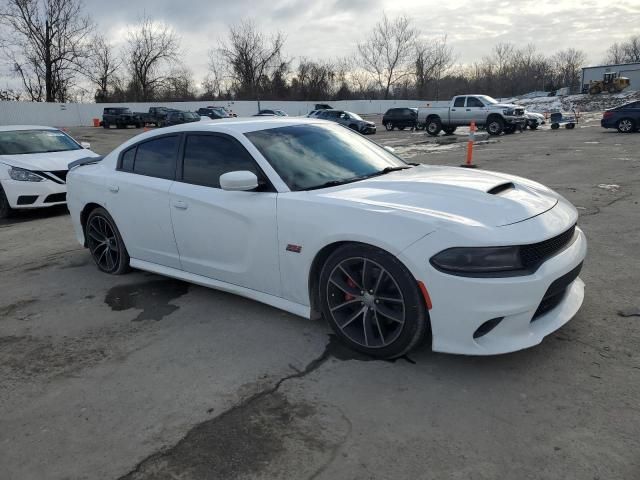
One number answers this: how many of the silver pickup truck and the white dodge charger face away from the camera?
0

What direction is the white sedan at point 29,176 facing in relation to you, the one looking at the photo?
facing the viewer and to the right of the viewer

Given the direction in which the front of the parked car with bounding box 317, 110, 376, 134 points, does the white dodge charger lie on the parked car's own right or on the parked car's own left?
on the parked car's own right

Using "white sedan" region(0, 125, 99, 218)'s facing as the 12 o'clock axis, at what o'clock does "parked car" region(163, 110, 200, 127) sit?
The parked car is roughly at 8 o'clock from the white sedan.

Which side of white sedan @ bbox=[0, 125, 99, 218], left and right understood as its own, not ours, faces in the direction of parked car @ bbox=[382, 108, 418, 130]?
left

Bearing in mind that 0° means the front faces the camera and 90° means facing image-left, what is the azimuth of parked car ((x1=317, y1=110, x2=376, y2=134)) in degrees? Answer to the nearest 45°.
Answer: approximately 315°

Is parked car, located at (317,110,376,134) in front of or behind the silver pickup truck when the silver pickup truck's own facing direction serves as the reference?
behind

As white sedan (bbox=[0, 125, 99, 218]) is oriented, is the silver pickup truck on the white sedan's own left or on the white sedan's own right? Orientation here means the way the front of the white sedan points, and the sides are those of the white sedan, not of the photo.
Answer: on the white sedan's own left
